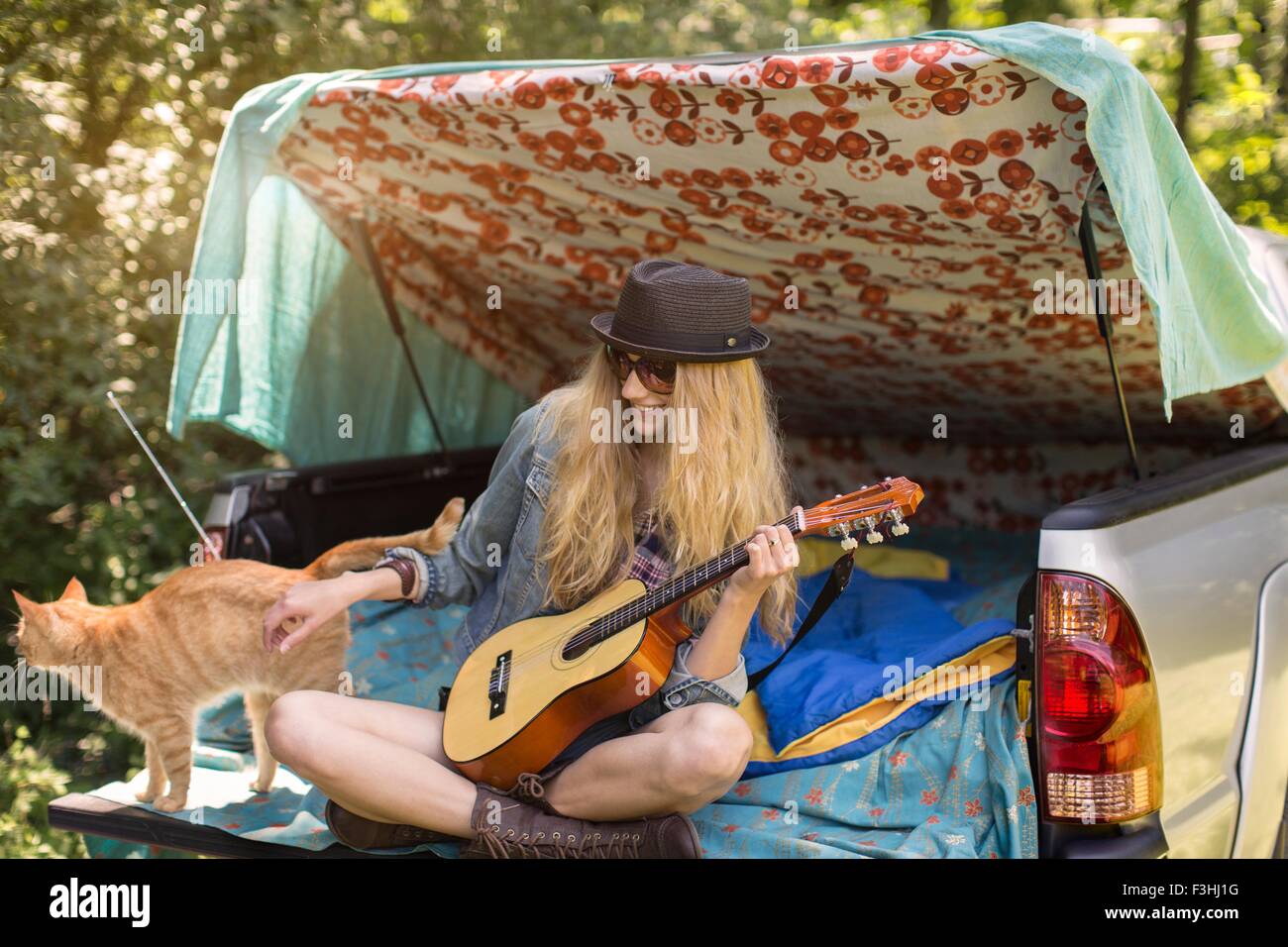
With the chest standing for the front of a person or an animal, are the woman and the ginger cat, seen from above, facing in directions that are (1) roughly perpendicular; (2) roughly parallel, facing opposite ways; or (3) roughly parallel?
roughly perpendicular

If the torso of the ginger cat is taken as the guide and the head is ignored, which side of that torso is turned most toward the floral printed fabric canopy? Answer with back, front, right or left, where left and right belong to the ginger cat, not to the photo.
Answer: back

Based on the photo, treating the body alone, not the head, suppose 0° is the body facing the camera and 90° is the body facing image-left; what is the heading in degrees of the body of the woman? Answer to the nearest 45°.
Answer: approximately 0°

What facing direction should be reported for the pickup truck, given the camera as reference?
facing away from the viewer and to the right of the viewer

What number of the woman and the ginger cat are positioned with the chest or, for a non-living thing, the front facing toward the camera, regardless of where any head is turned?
1

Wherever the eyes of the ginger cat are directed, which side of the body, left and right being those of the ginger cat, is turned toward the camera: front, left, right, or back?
left

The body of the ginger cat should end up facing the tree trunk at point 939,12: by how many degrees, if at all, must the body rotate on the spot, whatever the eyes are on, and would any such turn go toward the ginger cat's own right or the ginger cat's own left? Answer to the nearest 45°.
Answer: approximately 135° to the ginger cat's own right

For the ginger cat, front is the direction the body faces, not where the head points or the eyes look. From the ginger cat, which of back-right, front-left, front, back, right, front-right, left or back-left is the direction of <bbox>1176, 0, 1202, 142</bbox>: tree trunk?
back-right
